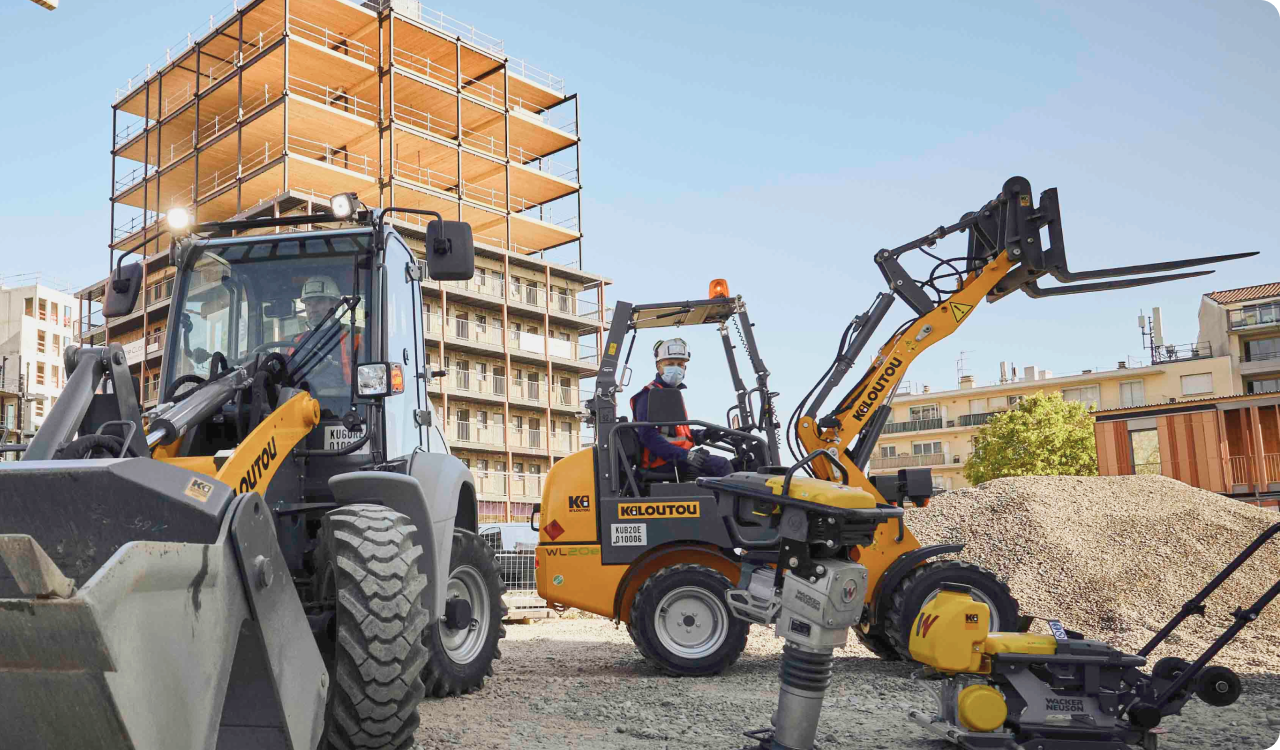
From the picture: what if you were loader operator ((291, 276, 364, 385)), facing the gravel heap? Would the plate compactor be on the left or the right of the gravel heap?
right

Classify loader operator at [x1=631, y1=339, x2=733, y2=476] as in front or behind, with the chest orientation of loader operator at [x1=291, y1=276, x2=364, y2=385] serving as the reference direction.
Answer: behind

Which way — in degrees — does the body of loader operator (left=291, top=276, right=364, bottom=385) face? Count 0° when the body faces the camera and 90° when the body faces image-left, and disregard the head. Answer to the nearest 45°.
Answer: approximately 45°

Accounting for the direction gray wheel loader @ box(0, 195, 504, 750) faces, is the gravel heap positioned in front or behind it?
behind

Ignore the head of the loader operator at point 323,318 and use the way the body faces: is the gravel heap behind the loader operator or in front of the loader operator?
behind

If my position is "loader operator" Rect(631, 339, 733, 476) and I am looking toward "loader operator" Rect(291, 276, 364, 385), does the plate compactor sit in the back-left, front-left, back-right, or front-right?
front-left

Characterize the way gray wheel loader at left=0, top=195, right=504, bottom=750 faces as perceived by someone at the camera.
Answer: facing the viewer and to the left of the viewer

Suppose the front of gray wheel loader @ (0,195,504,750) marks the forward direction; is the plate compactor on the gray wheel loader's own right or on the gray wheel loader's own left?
on the gray wheel loader's own left

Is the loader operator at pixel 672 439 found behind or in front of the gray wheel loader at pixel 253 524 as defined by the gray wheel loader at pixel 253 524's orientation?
behind
